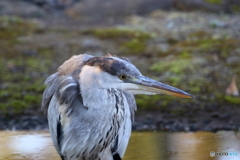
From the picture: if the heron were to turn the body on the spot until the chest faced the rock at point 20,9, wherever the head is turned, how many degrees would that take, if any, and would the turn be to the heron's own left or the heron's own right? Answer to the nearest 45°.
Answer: approximately 135° to the heron's own left

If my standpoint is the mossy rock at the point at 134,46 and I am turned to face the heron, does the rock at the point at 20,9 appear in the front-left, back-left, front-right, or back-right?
back-right

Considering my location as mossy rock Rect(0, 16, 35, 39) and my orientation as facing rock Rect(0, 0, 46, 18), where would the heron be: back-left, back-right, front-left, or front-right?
back-right

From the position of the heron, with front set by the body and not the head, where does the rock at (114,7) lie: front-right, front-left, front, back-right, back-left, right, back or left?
back-left

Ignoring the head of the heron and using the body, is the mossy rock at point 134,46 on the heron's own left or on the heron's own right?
on the heron's own left
